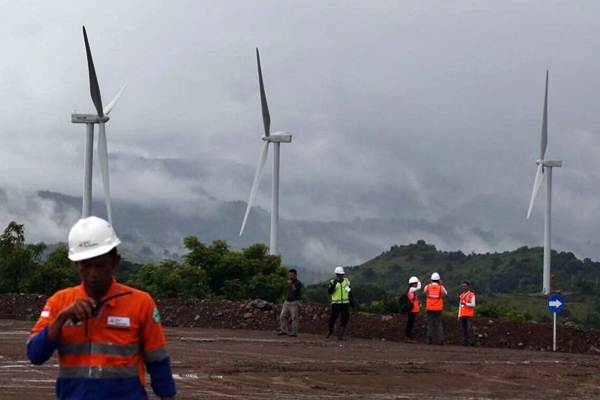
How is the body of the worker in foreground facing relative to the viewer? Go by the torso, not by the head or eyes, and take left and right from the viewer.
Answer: facing the viewer

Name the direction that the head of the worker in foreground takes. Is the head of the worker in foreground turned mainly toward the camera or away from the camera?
toward the camera

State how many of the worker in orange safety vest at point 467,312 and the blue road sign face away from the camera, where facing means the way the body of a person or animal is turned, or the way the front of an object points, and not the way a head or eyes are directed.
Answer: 0

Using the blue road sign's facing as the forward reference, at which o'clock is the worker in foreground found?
The worker in foreground is roughly at 12 o'clock from the blue road sign.

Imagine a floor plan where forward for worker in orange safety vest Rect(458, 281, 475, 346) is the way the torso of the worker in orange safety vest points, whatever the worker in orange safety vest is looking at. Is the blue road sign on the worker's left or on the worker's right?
on the worker's left

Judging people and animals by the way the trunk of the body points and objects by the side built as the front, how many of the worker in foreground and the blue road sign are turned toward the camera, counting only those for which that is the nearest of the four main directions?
2

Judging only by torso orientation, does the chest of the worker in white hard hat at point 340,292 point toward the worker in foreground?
yes

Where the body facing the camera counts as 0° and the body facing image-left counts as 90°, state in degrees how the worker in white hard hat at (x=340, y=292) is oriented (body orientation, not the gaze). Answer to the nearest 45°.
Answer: approximately 0°
